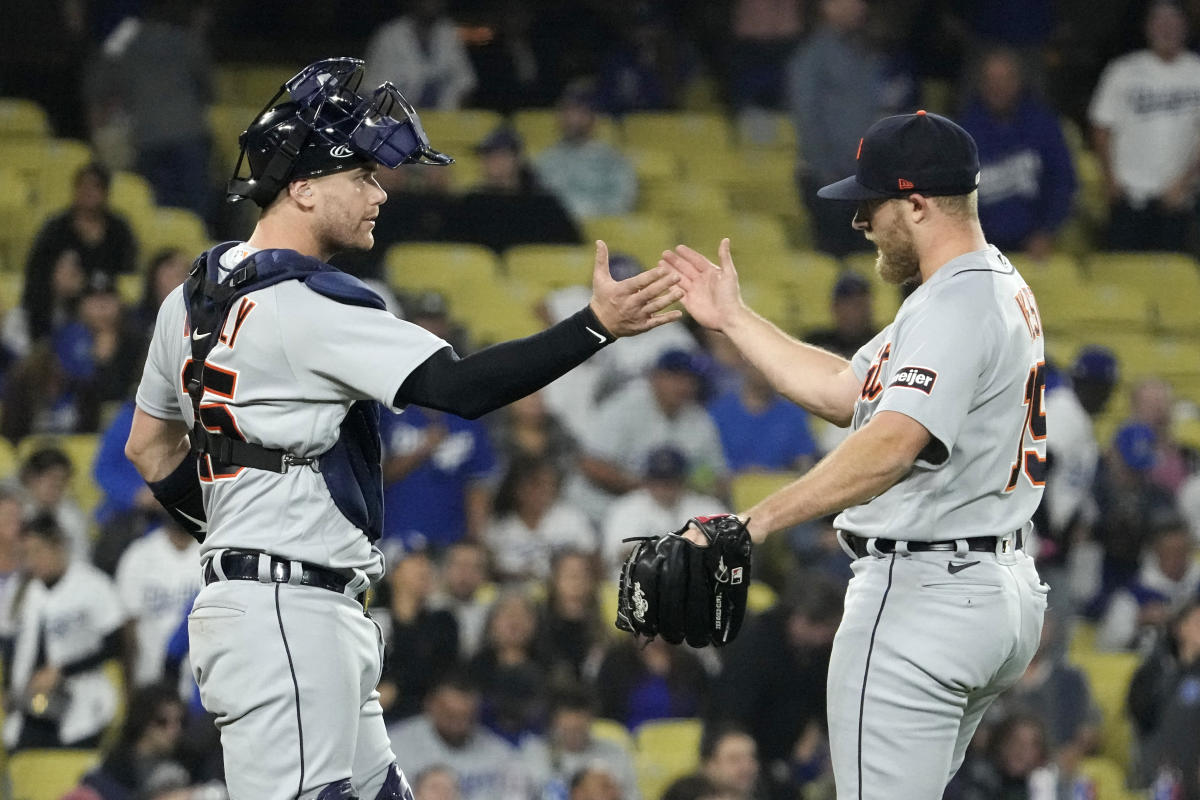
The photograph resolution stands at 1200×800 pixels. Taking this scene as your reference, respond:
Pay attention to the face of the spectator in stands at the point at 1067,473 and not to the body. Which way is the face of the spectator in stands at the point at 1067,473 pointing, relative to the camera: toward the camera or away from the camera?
toward the camera

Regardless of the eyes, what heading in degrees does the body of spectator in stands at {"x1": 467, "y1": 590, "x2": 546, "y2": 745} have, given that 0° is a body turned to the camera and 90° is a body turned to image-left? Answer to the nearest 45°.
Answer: approximately 0°

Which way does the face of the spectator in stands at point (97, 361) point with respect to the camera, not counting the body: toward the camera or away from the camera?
toward the camera

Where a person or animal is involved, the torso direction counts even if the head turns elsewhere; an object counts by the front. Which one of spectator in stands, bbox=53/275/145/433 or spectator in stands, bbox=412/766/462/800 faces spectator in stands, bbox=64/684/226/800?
spectator in stands, bbox=53/275/145/433

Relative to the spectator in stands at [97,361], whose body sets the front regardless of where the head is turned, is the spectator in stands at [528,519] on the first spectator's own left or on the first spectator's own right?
on the first spectator's own left

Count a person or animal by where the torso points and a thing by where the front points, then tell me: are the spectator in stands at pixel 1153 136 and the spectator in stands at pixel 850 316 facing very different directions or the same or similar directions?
same or similar directions

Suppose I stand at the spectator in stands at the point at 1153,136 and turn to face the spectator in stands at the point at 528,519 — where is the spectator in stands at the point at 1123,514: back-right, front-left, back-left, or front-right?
front-left

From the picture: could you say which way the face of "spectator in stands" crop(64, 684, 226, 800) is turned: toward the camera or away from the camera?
toward the camera

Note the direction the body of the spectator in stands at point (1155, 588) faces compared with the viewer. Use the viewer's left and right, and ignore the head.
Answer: facing the viewer

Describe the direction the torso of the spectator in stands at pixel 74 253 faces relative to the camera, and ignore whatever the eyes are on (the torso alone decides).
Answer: toward the camera

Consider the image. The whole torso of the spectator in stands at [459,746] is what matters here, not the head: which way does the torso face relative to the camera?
toward the camera

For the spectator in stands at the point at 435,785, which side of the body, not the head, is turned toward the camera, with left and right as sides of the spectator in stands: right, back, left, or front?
front

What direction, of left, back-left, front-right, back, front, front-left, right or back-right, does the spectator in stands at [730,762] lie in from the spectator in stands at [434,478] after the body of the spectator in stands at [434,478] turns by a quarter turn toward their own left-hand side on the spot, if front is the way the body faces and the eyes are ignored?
front-right

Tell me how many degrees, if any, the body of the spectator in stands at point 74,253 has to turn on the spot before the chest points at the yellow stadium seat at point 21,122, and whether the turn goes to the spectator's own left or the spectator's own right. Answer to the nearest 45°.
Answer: approximately 180°
